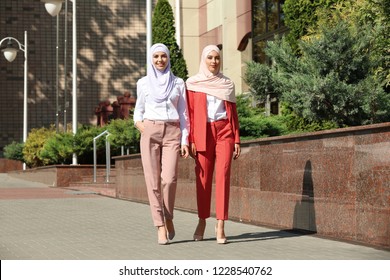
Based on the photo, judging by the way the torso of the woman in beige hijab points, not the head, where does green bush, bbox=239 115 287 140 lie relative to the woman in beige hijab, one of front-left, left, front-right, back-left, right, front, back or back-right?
back

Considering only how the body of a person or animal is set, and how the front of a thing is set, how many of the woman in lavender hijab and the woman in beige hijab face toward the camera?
2

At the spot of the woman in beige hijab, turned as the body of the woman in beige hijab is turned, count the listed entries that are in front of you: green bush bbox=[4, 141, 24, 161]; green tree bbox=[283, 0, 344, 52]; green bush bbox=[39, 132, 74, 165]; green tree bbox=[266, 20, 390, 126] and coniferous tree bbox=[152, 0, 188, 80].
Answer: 0

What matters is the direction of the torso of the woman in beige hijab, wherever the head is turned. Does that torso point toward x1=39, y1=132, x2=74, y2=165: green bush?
no

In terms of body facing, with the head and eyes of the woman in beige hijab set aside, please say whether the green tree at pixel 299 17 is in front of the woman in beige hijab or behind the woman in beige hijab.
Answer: behind

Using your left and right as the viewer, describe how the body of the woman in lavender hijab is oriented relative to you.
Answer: facing the viewer

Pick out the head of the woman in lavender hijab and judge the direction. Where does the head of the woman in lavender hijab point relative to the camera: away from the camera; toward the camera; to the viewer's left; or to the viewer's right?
toward the camera

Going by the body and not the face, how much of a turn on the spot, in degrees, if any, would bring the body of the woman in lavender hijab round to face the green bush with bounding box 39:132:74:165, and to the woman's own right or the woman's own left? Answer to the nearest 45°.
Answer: approximately 180°

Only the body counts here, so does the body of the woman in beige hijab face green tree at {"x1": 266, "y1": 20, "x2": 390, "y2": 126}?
no

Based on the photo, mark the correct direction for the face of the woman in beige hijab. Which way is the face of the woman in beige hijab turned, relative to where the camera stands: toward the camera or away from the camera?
toward the camera

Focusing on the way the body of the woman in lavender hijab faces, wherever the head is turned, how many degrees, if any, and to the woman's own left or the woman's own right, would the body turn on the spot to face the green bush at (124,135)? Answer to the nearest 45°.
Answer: approximately 180°

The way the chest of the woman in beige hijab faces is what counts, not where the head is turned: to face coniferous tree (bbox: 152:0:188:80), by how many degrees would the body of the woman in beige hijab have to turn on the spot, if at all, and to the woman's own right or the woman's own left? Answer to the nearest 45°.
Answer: approximately 180°

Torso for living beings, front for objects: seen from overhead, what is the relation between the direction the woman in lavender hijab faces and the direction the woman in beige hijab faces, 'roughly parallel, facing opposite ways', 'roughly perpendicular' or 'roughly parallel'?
roughly parallel

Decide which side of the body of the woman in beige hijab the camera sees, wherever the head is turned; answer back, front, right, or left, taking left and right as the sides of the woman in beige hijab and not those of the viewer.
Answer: front
